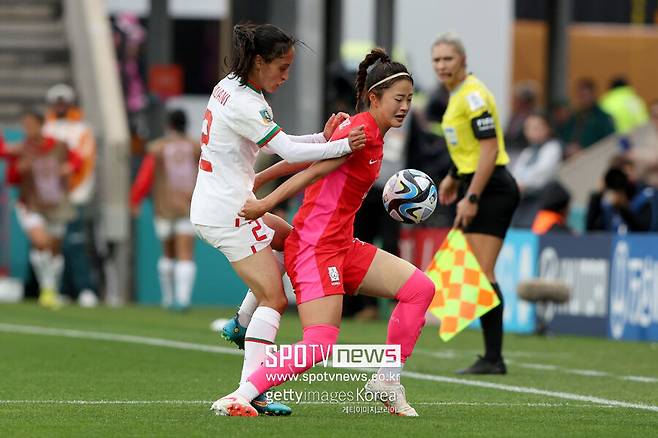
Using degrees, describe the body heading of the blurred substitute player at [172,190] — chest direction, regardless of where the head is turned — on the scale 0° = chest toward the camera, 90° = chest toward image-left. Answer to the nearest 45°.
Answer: approximately 180°

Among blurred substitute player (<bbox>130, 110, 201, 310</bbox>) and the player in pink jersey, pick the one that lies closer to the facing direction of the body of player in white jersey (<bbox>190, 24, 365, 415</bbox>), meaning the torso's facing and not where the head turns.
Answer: the player in pink jersey

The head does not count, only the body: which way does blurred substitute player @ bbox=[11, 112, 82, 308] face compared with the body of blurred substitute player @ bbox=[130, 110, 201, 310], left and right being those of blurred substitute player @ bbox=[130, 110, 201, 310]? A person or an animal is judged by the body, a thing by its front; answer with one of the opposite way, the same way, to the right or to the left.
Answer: the opposite way

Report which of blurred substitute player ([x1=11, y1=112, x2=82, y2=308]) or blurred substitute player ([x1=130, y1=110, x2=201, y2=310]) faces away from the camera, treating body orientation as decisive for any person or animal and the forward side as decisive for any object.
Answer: blurred substitute player ([x1=130, y1=110, x2=201, y2=310])

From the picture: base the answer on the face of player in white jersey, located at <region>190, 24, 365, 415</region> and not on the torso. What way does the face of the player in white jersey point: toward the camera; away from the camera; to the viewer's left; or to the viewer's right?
to the viewer's right

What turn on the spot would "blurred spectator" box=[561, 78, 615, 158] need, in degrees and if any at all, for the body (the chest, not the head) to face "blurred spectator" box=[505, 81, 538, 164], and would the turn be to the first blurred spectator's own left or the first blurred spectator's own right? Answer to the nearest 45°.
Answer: approximately 45° to the first blurred spectator's own right

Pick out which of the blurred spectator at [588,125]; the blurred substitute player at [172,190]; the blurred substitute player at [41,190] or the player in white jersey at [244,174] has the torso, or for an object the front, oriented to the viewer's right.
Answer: the player in white jersey
